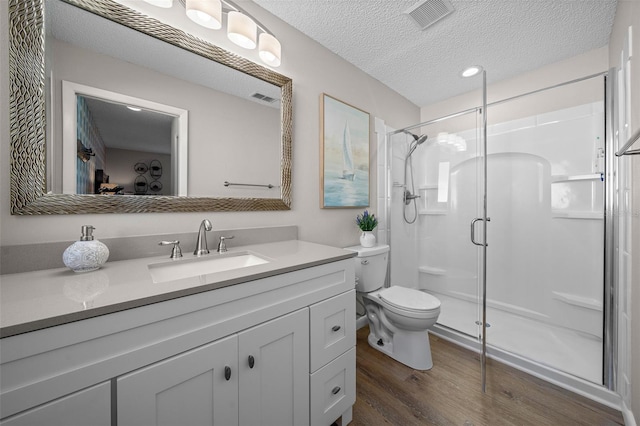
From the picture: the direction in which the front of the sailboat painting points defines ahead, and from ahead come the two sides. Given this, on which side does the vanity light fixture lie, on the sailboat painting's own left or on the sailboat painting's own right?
on the sailboat painting's own right

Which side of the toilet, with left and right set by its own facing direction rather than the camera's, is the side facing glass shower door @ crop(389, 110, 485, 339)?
left

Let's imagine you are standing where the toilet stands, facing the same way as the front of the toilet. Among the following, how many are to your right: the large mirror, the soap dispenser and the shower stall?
2

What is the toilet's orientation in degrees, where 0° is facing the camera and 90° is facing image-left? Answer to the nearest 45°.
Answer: approximately 315°

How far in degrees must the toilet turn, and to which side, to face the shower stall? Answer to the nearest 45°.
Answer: approximately 90° to its left

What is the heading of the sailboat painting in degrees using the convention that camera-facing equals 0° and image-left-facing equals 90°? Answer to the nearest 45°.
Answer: approximately 315°
